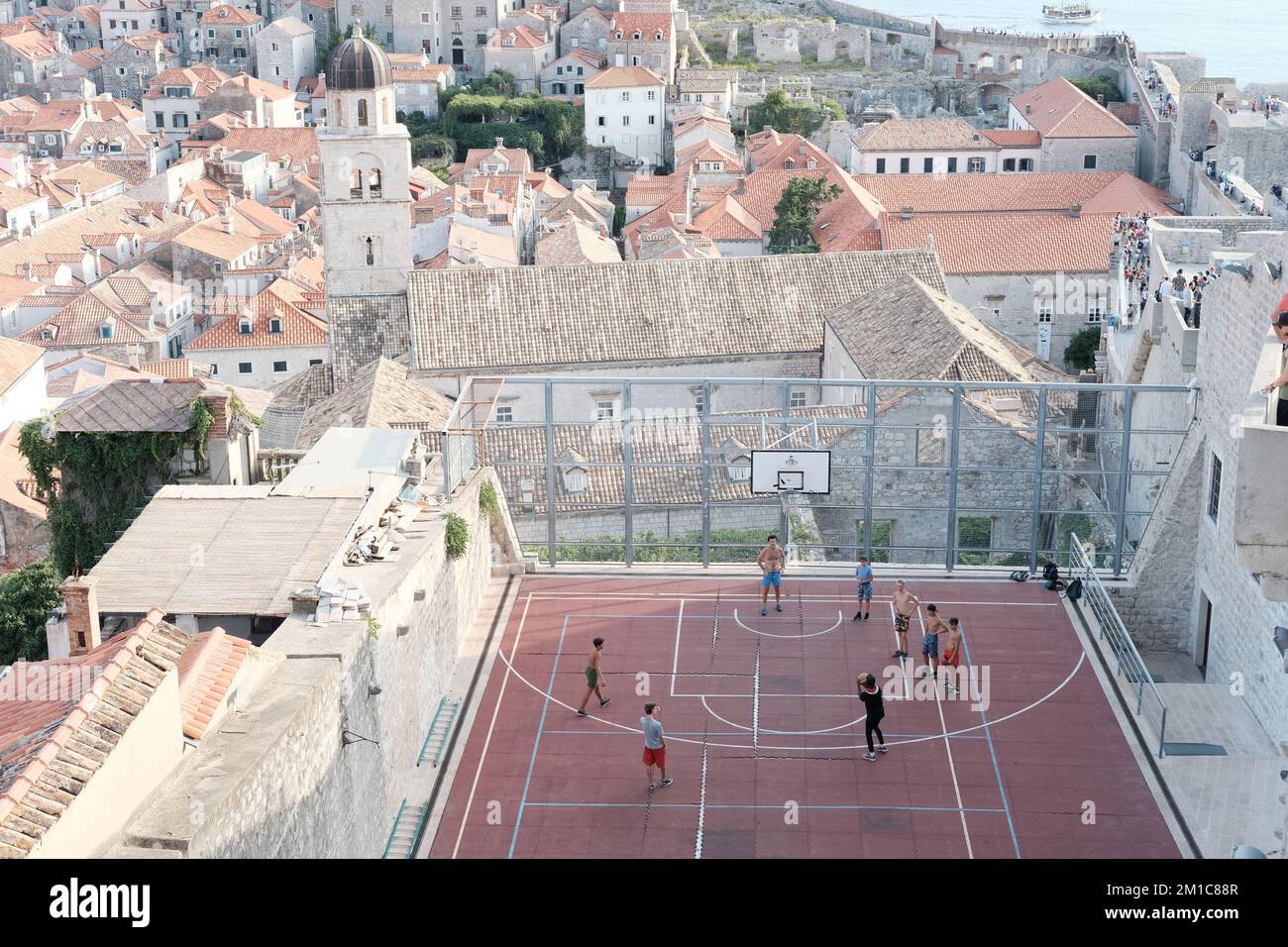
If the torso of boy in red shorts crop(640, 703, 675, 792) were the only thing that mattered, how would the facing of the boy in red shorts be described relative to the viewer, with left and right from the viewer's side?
facing away from the viewer and to the right of the viewer

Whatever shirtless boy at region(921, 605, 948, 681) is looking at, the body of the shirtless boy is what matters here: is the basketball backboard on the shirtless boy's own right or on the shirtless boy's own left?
on the shirtless boy's own right

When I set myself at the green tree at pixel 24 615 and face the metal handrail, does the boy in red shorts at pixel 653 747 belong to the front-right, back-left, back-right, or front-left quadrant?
front-right

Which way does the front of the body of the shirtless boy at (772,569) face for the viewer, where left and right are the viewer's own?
facing the viewer

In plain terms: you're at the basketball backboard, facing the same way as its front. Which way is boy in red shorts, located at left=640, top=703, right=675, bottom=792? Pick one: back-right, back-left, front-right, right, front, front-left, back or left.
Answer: front

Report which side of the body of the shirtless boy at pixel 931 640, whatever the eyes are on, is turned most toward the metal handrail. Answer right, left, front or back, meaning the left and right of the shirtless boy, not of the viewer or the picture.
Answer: left

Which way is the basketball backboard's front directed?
toward the camera

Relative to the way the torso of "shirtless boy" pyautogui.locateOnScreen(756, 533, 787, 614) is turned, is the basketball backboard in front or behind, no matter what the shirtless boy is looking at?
behind

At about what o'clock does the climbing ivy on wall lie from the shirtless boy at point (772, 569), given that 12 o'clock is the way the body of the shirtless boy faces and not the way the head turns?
The climbing ivy on wall is roughly at 3 o'clock from the shirtless boy.

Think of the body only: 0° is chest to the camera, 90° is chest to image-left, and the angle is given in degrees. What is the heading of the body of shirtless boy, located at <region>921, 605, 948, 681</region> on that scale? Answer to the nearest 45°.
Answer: approximately 45°

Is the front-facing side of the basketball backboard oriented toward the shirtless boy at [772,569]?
yes
